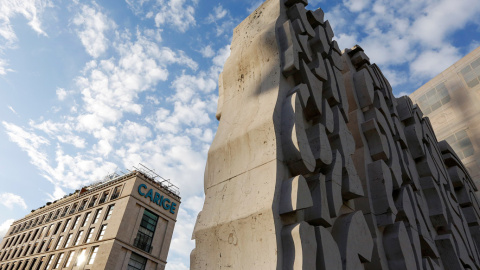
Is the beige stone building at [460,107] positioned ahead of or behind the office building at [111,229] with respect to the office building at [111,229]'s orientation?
ahead

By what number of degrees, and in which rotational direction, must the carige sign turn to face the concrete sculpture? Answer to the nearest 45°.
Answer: approximately 45° to its right

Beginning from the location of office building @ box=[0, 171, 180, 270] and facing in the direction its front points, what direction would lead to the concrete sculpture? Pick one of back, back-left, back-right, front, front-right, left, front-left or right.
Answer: front-right

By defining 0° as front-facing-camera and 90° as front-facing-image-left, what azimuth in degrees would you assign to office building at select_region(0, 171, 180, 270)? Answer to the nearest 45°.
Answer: approximately 315°

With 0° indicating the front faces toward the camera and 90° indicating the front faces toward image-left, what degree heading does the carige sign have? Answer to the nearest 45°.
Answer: approximately 315°

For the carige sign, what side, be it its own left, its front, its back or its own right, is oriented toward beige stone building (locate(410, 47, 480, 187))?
front
